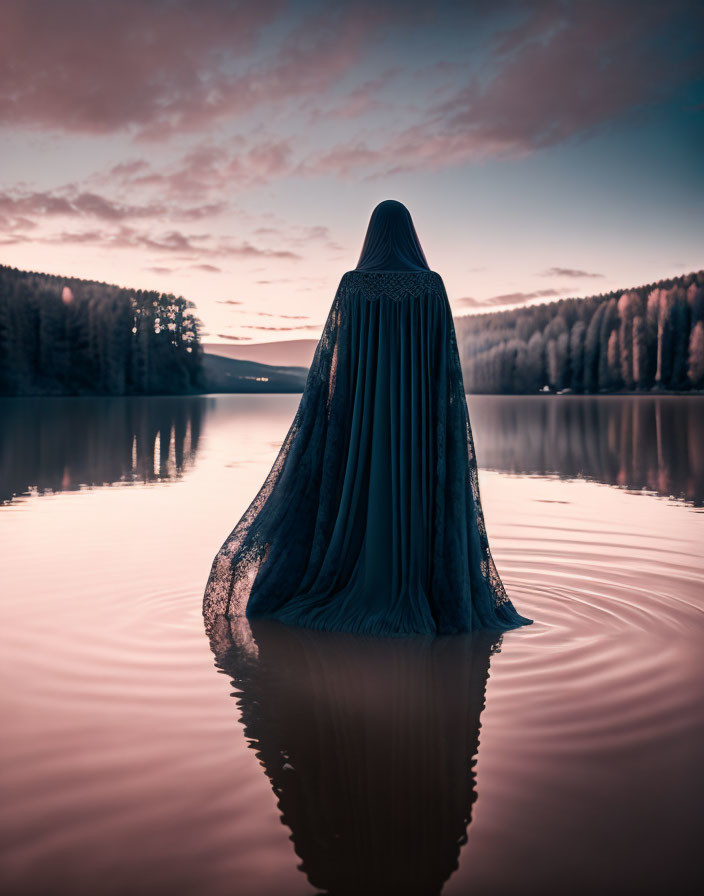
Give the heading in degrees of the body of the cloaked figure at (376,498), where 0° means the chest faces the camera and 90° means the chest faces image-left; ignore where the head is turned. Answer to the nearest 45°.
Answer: approximately 180°
